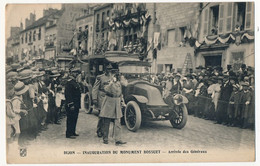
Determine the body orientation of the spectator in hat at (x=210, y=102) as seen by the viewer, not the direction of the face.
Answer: to the viewer's left
